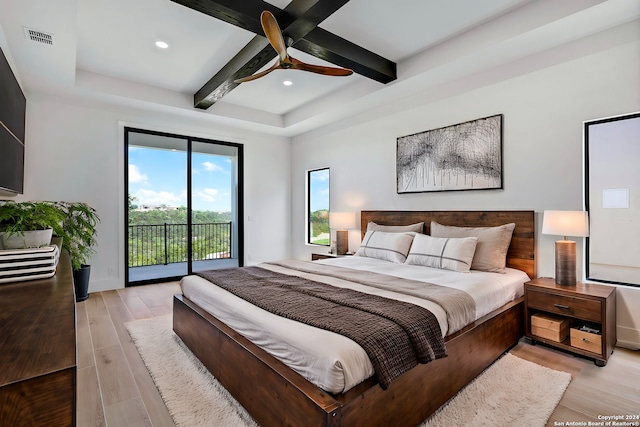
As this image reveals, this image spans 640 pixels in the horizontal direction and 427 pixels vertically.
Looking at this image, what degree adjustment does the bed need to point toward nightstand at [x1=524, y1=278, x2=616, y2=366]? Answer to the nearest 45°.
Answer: approximately 180°

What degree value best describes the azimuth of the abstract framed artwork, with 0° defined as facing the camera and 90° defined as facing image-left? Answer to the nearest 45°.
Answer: approximately 45°

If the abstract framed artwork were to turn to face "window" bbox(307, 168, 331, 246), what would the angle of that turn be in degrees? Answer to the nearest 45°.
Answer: approximately 90° to its right

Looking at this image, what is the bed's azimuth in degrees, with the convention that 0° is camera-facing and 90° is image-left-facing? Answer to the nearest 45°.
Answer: approximately 45°

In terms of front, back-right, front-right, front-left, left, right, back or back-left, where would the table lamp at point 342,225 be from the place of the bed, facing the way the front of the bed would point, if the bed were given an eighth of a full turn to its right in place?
right

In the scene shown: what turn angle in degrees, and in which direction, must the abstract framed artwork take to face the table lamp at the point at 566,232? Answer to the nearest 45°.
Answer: approximately 90° to its left

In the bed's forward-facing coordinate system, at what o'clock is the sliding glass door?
The sliding glass door is roughly at 3 o'clock from the bed.
